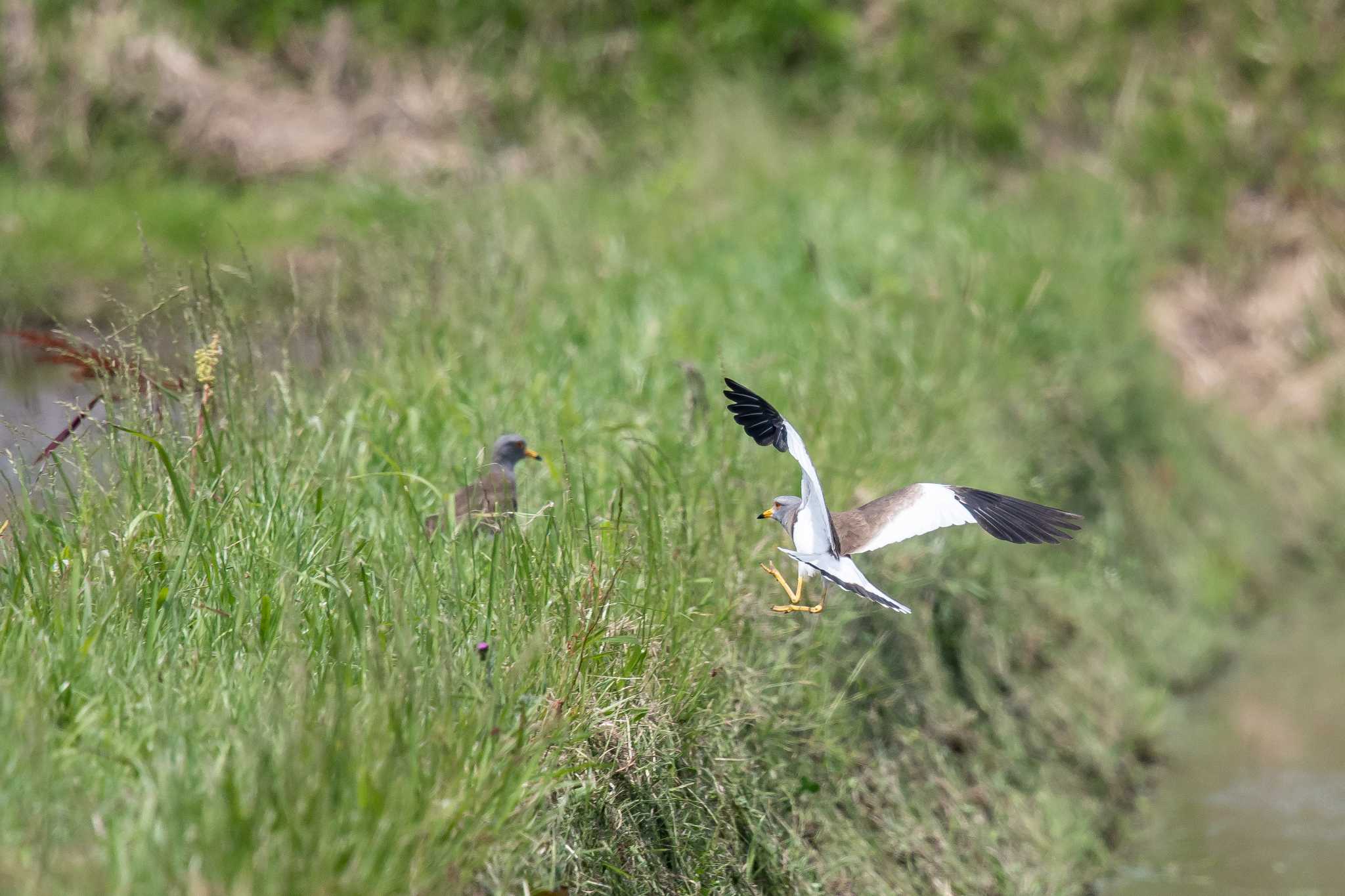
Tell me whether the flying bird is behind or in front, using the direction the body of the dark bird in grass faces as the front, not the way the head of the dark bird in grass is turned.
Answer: in front

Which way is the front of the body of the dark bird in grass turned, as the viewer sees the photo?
to the viewer's right
